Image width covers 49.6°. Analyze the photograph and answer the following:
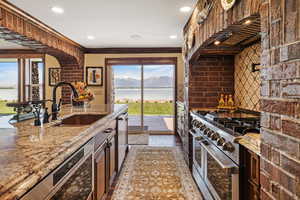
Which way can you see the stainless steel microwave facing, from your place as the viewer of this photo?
facing the viewer and to the right of the viewer

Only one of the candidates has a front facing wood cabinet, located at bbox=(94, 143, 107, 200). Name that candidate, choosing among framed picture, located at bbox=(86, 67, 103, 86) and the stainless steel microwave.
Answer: the framed picture

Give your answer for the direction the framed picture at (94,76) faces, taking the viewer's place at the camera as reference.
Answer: facing the viewer

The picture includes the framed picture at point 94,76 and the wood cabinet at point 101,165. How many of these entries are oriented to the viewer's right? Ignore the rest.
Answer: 1

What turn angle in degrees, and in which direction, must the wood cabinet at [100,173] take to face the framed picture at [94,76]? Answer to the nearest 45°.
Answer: approximately 90° to its left

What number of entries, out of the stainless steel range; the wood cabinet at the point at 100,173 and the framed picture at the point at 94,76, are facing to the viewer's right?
1

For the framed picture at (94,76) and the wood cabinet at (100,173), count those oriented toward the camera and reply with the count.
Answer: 1

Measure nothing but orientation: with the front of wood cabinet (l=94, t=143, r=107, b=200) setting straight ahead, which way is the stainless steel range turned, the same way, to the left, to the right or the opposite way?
the opposite way

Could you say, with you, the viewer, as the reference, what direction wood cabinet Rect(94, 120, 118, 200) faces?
facing to the right of the viewer

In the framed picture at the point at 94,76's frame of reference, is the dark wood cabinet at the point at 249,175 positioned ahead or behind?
ahead

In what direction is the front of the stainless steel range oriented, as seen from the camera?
facing the viewer and to the left of the viewer

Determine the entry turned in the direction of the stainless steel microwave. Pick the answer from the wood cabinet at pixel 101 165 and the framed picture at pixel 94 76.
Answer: the framed picture

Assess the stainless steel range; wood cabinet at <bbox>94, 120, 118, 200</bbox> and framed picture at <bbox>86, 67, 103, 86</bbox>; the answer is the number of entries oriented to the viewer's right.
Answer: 1

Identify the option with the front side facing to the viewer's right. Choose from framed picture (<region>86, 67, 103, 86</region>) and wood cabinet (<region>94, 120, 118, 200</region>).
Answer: the wood cabinet

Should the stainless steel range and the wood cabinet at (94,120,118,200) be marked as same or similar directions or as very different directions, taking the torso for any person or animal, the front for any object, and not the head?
very different directions

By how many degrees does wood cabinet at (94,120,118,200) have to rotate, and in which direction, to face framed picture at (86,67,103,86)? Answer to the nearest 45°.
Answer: approximately 90° to its left

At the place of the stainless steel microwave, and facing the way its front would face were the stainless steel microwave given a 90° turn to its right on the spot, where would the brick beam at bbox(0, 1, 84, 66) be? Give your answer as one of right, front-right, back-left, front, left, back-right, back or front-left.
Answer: back-right

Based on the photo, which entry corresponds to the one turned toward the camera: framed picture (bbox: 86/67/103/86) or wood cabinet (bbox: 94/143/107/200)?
the framed picture
